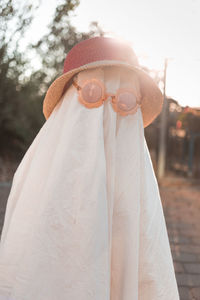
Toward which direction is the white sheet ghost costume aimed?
toward the camera
